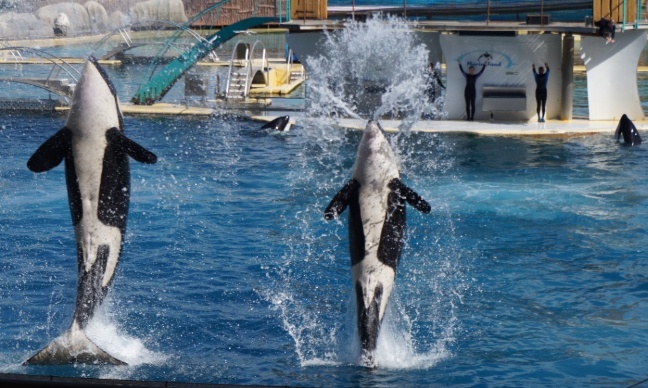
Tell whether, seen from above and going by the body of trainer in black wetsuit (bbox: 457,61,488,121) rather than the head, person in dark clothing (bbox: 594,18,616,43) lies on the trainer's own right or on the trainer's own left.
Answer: on the trainer's own left

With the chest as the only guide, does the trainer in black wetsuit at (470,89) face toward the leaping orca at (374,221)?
yes

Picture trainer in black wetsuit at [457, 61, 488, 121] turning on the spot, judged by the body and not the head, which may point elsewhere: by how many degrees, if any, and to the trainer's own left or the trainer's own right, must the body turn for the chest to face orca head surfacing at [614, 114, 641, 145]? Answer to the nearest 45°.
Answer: approximately 45° to the trainer's own left

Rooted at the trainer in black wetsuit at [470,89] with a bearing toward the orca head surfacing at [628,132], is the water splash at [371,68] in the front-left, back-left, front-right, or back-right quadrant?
back-right

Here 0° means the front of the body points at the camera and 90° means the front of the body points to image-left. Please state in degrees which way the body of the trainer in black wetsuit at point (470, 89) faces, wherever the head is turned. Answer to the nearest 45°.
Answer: approximately 0°

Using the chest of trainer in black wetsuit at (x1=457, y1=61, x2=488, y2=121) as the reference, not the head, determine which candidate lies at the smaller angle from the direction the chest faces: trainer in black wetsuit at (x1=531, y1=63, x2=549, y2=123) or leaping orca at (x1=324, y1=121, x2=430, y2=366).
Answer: the leaping orca
